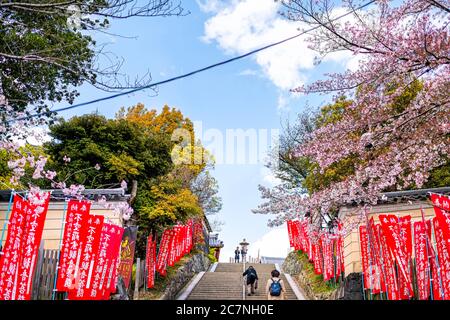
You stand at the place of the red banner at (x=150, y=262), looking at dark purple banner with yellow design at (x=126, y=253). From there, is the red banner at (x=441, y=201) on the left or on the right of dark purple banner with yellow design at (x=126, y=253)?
left

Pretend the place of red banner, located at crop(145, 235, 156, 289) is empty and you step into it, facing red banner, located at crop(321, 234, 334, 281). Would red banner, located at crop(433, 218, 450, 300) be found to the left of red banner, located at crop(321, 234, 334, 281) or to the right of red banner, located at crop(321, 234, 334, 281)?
right

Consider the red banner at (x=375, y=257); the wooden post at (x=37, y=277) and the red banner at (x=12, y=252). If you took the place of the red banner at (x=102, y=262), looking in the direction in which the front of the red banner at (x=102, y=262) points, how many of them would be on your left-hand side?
1

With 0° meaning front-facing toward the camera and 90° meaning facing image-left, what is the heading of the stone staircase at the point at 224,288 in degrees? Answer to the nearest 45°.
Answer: approximately 0°
